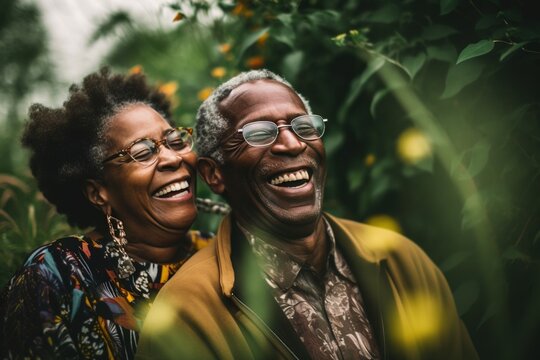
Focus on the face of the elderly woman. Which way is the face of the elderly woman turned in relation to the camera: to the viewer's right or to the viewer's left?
to the viewer's right

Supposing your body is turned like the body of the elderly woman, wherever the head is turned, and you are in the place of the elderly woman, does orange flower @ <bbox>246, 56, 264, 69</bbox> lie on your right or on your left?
on your left

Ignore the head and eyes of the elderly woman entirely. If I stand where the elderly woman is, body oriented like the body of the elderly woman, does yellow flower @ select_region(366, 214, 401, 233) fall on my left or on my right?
on my left

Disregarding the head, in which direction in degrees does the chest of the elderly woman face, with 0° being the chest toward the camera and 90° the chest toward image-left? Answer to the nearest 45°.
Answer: approximately 315°
